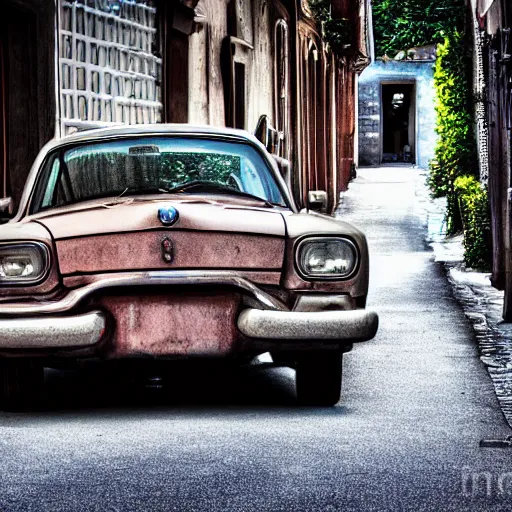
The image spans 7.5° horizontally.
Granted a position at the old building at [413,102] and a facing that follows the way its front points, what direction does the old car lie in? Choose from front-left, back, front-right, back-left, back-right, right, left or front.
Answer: front

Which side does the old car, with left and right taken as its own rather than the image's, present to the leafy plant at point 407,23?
back

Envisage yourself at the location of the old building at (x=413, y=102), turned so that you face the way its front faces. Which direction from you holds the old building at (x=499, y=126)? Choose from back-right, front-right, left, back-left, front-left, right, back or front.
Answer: front

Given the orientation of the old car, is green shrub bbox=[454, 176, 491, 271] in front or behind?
behind

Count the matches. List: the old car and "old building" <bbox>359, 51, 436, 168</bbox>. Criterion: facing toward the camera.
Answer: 2

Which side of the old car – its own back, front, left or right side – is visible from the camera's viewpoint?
front

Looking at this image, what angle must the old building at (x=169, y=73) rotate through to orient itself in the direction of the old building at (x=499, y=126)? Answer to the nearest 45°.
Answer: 0° — it already faces it

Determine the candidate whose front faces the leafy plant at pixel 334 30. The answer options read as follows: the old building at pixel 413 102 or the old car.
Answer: the old building

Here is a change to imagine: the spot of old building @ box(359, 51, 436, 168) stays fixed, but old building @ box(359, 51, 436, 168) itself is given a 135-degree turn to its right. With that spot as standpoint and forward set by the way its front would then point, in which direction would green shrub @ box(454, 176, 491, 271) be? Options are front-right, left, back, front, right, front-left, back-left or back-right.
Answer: back-left

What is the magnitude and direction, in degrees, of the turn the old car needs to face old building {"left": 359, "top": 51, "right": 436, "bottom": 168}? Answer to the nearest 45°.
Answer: approximately 180°

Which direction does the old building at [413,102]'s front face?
toward the camera
